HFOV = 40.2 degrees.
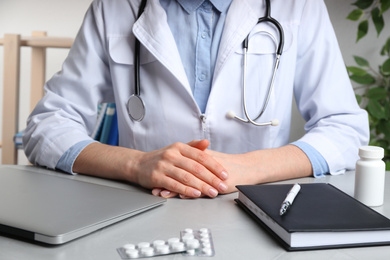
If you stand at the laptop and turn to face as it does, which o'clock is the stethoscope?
The stethoscope is roughly at 12 o'clock from the laptop.

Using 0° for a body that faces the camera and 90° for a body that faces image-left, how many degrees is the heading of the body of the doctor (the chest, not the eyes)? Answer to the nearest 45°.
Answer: approximately 0°

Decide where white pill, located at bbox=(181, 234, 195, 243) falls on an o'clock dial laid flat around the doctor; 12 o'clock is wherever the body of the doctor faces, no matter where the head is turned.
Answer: The white pill is roughly at 12 o'clock from the doctor.

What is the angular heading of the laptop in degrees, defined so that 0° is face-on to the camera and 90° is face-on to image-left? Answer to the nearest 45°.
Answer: approximately 225°

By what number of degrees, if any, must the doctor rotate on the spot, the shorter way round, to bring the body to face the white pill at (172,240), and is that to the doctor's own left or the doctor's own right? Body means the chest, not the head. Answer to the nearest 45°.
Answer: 0° — they already face it

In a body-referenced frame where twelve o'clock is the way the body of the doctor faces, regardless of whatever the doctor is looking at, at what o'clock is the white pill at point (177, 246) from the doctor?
The white pill is roughly at 12 o'clock from the doctor.

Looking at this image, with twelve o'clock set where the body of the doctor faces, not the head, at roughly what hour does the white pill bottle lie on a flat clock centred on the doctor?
The white pill bottle is roughly at 11 o'clock from the doctor.

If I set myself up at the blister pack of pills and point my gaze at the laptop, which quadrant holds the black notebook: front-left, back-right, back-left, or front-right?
back-right
